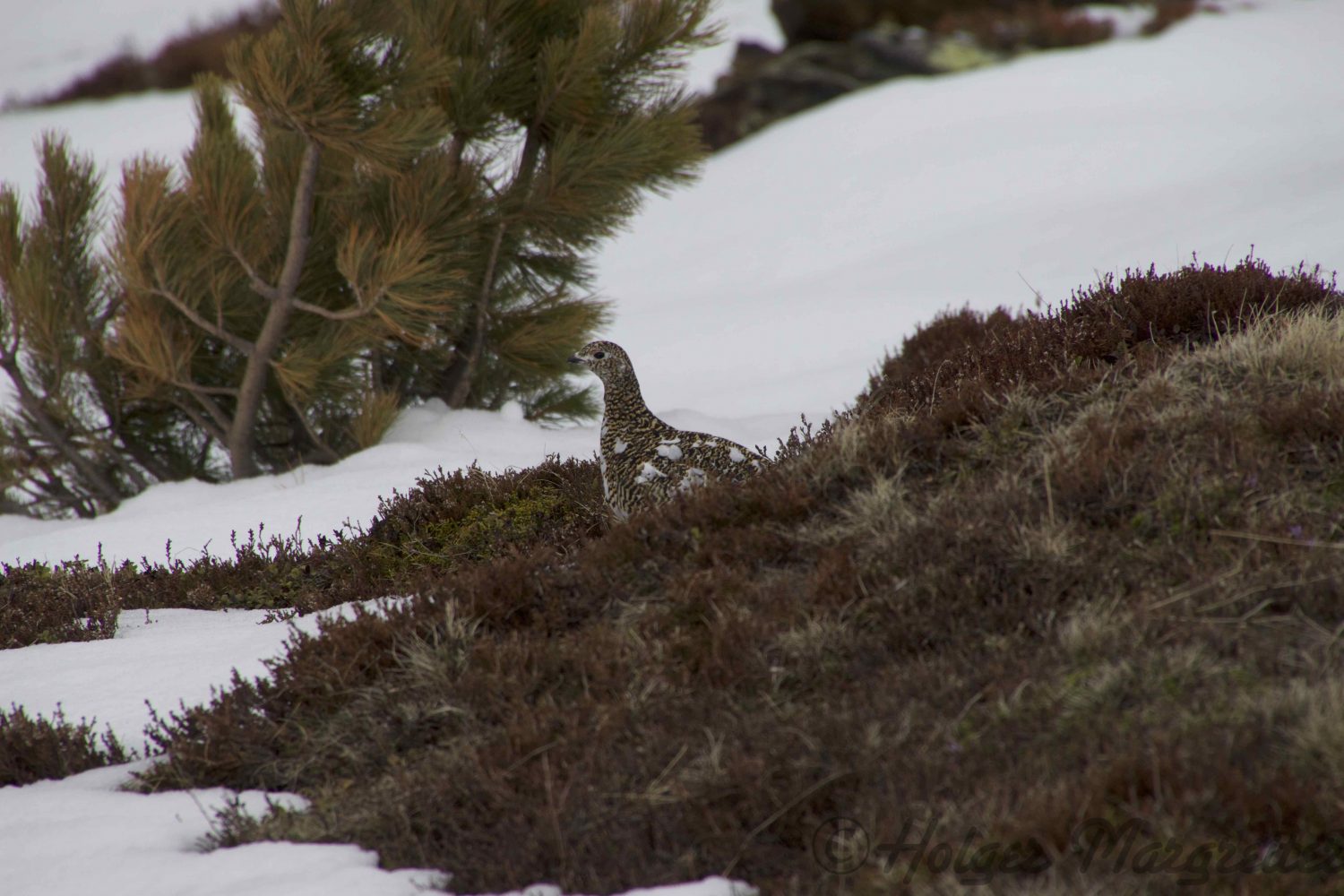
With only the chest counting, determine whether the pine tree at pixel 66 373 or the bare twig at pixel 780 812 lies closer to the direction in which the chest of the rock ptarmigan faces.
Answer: the pine tree

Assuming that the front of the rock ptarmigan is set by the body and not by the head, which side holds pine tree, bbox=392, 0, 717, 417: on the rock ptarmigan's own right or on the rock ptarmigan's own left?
on the rock ptarmigan's own right

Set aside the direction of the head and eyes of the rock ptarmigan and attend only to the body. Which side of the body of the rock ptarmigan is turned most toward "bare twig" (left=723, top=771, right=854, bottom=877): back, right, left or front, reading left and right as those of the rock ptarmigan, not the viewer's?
left

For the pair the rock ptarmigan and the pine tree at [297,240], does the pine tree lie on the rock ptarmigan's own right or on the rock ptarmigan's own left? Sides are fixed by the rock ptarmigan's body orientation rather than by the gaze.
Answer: on the rock ptarmigan's own right

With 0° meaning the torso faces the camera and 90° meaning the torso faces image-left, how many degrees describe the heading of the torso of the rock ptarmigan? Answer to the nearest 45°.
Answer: approximately 90°

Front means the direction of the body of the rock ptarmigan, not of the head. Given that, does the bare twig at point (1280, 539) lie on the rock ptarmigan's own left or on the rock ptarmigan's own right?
on the rock ptarmigan's own left

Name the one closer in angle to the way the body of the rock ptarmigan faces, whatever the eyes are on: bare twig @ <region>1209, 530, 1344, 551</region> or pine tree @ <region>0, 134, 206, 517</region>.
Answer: the pine tree
